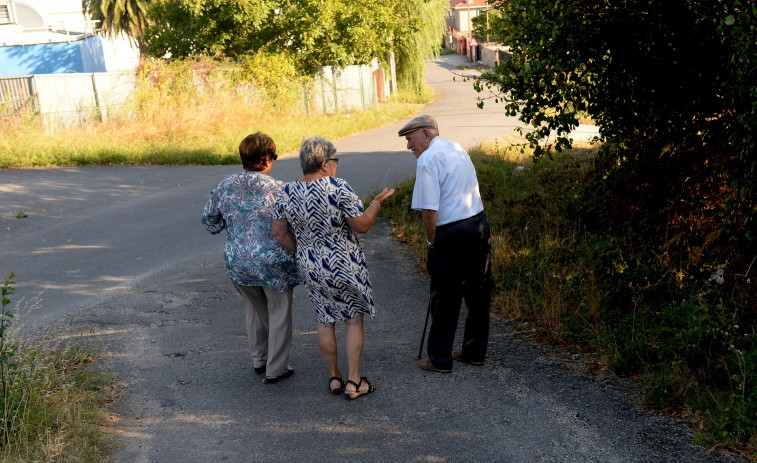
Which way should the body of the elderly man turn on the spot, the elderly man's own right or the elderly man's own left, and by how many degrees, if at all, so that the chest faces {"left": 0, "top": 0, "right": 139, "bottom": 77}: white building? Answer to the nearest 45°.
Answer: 0° — they already face it

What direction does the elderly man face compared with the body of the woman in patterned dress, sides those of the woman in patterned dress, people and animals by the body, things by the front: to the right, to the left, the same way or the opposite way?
to the left

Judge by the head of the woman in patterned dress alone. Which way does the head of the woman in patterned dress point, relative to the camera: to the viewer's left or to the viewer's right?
to the viewer's right

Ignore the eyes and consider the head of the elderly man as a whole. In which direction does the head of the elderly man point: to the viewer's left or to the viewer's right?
to the viewer's left

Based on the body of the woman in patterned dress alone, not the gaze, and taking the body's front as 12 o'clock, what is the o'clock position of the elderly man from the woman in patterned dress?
The elderly man is roughly at 1 o'clock from the woman in patterned dress.

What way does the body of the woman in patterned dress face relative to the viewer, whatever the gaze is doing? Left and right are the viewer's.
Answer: facing away from the viewer and to the right of the viewer

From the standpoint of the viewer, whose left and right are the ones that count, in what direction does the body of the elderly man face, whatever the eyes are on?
facing away from the viewer and to the left of the viewer

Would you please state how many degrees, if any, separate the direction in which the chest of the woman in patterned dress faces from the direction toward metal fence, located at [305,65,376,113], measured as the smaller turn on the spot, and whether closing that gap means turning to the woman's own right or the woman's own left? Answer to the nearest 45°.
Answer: approximately 45° to the woman's own left

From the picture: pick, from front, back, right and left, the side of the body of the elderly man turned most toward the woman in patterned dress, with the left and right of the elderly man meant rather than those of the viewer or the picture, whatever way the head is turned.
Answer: left

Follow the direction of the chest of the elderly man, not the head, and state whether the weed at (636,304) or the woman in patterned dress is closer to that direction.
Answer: the woman in patterned dress
